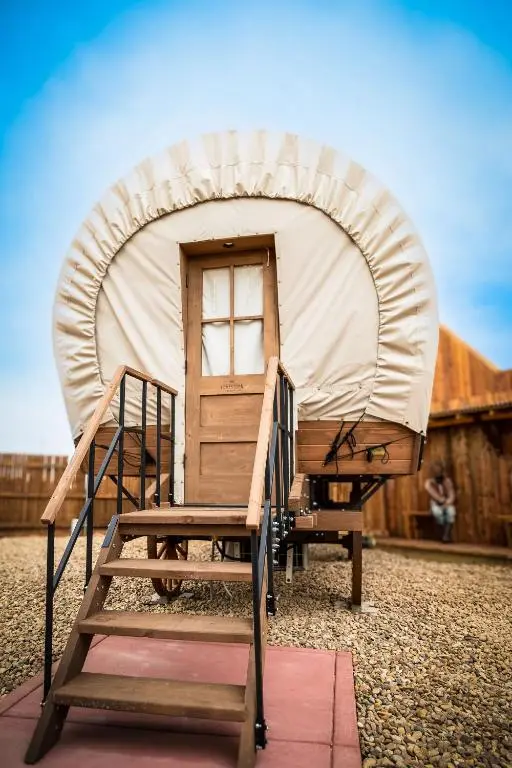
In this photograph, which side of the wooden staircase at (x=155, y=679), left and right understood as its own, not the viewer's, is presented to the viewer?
front

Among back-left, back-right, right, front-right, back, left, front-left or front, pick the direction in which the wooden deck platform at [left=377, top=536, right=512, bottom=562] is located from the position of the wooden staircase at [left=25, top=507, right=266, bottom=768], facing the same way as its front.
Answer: back-left

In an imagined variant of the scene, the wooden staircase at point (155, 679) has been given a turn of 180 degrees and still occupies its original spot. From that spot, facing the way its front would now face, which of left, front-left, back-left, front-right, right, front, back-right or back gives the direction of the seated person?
front-right

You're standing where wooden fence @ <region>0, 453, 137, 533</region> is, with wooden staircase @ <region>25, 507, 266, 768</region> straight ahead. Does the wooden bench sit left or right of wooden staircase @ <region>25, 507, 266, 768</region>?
left

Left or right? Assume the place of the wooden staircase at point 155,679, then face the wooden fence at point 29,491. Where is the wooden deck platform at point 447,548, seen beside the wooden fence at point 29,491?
right

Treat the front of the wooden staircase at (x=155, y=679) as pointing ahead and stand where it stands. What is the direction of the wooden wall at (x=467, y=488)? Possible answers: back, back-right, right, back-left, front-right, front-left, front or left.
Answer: back-left

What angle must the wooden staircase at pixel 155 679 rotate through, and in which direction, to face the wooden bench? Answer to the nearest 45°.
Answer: approximately 135° to its left
